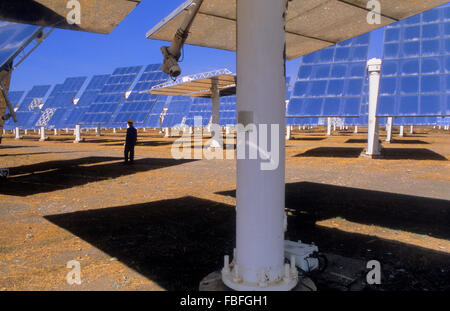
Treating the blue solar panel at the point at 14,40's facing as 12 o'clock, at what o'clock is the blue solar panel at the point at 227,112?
the blue solar panel at the point at 227,112 is roughly at 6 o'clock from the blue solar panel at the point at 14,40.

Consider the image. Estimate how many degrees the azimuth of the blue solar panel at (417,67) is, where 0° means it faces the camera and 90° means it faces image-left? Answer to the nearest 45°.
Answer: approximately 45°

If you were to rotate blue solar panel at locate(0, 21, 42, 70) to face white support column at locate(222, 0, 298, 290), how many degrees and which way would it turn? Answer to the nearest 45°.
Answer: approximately 45° to its left

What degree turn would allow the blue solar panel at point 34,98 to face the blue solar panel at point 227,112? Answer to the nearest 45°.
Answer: approximately 90° to its left
